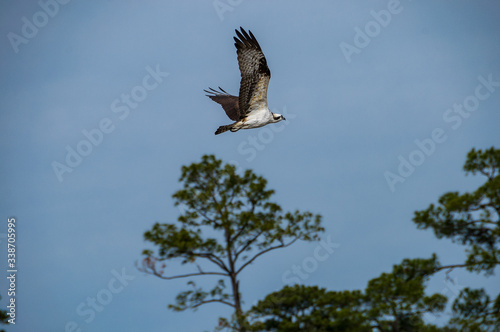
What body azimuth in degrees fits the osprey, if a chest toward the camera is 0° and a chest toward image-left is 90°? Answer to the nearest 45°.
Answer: approximately 270°
